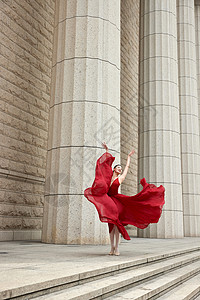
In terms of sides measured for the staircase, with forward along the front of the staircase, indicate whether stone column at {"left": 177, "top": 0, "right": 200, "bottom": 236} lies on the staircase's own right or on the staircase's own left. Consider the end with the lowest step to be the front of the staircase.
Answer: on the staircase's own left

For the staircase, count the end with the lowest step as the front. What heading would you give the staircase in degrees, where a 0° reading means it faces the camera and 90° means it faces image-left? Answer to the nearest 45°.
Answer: approximately 315°

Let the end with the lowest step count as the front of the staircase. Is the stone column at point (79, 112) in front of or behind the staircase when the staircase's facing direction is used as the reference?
behind
